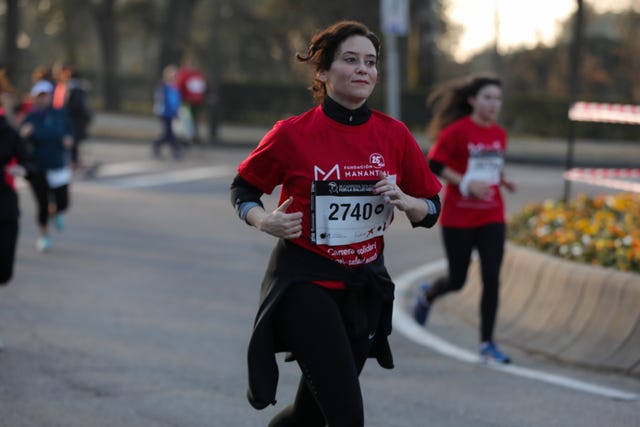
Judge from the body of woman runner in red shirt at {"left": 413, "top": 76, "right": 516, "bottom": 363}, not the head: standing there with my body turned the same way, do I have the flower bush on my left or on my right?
on my left

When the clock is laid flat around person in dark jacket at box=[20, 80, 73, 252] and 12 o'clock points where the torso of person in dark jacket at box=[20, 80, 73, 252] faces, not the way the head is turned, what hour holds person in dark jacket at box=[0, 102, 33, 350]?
person in dark jacket at box=[0, 102, 33, 350] is roughly at 12 o'clock from person in dark jacket at box=[20, 80, 73, 252].

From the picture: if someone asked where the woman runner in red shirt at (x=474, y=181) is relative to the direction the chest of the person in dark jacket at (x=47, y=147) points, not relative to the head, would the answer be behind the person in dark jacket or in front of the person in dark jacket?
in front

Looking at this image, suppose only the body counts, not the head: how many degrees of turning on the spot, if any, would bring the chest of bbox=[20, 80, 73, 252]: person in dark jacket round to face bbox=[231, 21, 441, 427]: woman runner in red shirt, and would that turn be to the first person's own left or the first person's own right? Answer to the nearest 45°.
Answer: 0° — they already face them

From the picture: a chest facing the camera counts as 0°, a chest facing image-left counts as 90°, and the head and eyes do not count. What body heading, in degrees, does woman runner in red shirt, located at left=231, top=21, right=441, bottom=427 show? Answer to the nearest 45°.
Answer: approximately 315°

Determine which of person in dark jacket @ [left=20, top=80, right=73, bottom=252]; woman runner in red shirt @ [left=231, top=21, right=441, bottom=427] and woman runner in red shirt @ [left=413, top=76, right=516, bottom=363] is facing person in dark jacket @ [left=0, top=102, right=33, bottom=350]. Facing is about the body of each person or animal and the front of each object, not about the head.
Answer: person in dark jacket @ [left=20, top=80, right=73, bottom=252]

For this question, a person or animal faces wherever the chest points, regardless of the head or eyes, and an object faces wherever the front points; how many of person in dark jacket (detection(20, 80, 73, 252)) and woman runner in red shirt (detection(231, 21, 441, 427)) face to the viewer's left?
0
